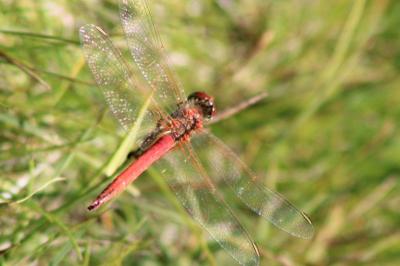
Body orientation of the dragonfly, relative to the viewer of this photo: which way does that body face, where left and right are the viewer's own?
facing away from the viewer and to the right of the viewer
